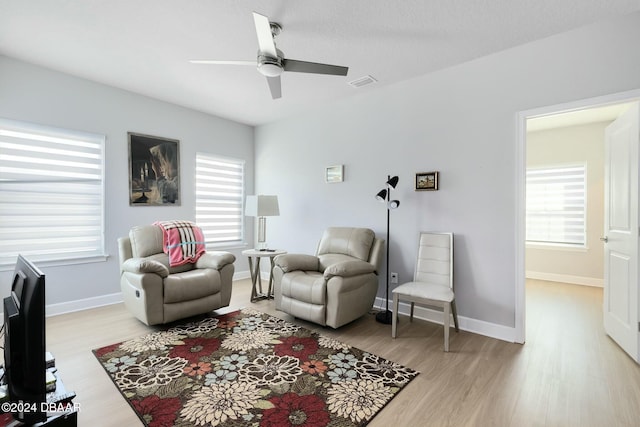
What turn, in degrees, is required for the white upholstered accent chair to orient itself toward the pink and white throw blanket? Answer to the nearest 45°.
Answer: approximately 45° to its right

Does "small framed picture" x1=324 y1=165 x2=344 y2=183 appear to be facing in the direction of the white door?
no

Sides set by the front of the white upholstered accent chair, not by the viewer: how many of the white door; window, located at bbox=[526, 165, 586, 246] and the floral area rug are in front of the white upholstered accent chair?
1

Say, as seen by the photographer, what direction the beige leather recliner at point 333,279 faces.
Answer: facing the viewer and to the left of the viewer

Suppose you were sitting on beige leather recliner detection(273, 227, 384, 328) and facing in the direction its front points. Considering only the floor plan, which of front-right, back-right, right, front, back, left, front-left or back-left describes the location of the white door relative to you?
back-left

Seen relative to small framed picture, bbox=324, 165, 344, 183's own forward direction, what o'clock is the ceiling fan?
The ceiling fan is roughly at 11 o'clock from the small framed picture.

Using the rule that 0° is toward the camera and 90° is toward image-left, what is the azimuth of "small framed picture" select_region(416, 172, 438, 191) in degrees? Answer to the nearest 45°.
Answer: approximately 45°

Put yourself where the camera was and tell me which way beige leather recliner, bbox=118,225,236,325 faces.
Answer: facing the viewer and to the right of the viewer

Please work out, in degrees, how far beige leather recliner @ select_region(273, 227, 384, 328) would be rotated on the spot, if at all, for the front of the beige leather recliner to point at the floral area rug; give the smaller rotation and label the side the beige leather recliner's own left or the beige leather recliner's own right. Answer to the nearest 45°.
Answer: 0° — it already faces it

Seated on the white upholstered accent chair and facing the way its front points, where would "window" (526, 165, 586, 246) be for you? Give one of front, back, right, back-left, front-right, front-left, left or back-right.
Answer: back

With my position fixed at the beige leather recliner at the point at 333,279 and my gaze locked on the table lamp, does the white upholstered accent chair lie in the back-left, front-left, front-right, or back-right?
back-right

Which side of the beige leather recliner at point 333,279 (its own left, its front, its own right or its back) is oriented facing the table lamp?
right

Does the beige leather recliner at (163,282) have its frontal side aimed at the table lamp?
no

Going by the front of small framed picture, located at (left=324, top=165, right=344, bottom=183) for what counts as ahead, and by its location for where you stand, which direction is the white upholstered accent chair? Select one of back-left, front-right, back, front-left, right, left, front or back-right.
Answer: left

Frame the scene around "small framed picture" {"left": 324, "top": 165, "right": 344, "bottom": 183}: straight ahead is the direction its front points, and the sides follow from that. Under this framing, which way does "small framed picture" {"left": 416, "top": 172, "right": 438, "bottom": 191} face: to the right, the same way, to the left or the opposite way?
the same way

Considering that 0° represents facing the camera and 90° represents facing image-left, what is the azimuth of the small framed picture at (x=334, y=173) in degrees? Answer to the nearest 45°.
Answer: approximately 45°

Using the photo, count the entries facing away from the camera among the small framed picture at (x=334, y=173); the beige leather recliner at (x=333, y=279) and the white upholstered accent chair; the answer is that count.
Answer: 0

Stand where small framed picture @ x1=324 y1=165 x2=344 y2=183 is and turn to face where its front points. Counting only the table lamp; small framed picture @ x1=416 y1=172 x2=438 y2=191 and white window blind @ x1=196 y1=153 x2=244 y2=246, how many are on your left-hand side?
1
